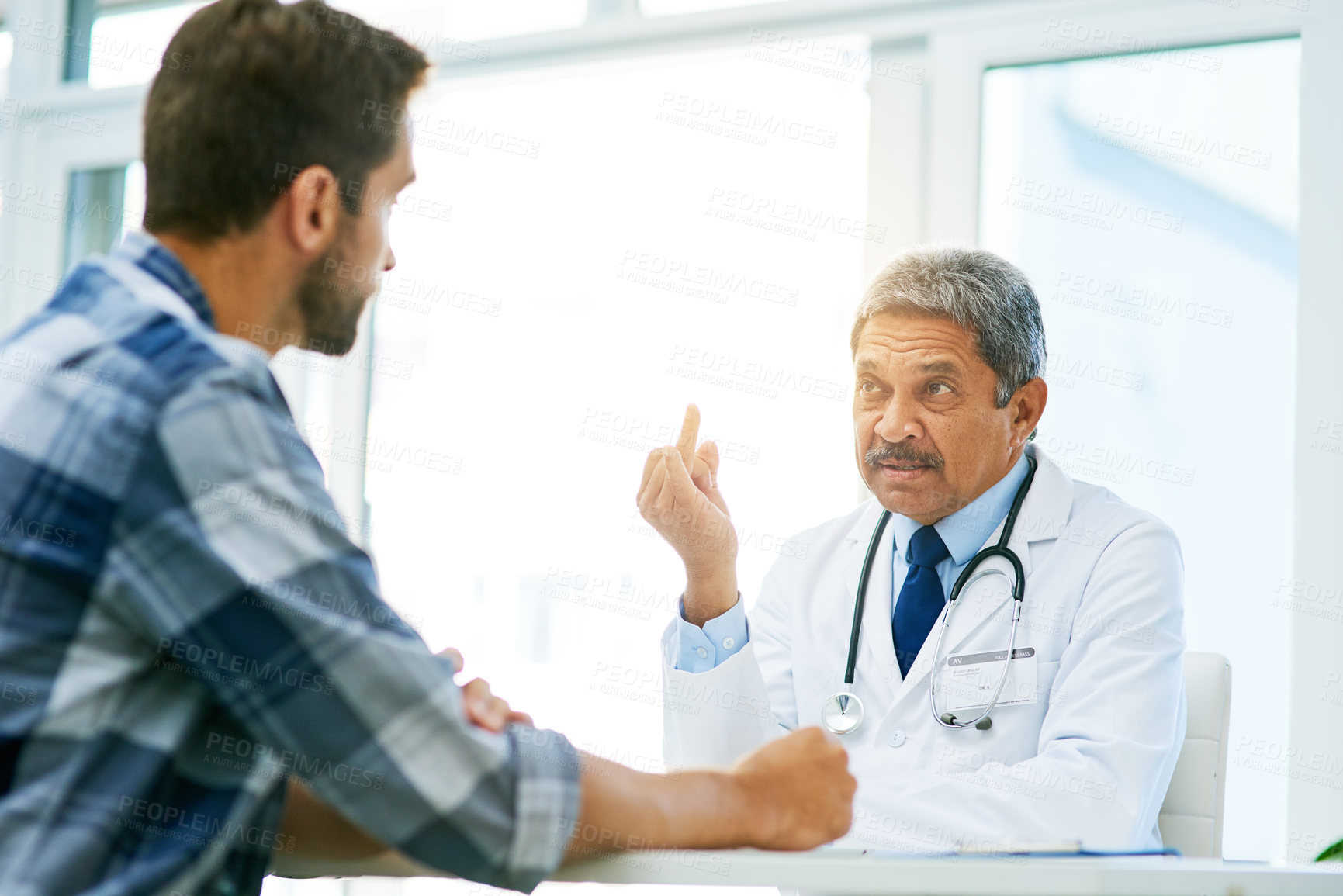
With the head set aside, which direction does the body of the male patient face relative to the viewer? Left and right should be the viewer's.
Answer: facing away from the viewer and to the right of the viewer

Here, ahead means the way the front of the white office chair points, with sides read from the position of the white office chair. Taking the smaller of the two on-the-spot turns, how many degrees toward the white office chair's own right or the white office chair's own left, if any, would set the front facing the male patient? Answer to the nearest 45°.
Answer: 0° — it already faces them

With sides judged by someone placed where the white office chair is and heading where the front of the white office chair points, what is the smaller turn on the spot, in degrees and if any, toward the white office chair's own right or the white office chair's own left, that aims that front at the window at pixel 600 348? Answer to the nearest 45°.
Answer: approximately 90° to the white office chair's own right

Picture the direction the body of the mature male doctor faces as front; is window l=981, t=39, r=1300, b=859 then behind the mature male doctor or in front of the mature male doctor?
behind

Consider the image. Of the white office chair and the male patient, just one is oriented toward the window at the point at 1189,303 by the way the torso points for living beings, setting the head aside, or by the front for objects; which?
the male patient

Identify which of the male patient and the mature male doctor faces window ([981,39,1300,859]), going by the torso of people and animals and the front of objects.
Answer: the male patient

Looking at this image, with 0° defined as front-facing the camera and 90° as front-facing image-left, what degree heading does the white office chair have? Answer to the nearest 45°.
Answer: approximately 45°

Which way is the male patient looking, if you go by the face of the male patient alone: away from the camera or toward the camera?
away from the camera
